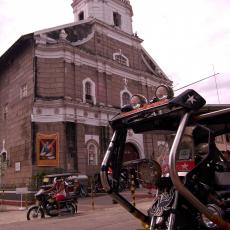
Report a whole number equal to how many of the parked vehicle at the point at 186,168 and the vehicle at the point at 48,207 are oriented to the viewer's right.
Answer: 0

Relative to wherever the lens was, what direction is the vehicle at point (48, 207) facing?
facing the viewer and to the left of the viewer

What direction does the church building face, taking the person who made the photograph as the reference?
facing the viewer and to the right of the viewer

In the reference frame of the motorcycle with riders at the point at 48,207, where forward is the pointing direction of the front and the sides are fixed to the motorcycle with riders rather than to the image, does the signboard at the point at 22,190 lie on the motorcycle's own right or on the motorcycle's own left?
on the motorcycle's own right
